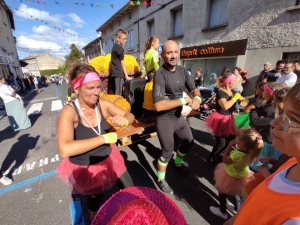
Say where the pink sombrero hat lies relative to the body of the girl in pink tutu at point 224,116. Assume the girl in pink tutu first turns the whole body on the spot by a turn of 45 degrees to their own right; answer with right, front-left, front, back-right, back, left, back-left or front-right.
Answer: front-right

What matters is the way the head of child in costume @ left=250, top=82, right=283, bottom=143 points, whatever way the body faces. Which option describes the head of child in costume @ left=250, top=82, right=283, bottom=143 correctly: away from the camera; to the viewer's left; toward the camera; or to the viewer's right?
to the viewer's left

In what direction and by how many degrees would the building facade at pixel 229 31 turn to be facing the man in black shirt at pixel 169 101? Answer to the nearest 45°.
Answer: approximately 45° to its left

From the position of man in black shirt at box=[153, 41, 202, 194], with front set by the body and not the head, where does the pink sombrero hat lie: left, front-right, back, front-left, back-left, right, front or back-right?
front-right

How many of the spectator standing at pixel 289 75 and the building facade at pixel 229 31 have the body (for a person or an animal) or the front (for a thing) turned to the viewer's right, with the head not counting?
0

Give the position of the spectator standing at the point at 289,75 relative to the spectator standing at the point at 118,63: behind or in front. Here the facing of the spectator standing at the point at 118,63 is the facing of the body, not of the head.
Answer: in front

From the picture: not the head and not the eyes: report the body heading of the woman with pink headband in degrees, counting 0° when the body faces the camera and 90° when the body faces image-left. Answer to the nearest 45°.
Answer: approximately 315°

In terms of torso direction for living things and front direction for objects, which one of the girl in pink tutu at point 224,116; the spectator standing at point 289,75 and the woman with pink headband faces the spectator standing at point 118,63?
the spectator standing at point 289,75

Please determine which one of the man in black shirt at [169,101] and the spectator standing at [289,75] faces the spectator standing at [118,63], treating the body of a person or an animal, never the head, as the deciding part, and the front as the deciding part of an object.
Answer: the spectator standing at [289,75]

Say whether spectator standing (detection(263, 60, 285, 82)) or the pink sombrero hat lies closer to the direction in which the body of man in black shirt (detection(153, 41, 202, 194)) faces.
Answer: the pink sombrero hat

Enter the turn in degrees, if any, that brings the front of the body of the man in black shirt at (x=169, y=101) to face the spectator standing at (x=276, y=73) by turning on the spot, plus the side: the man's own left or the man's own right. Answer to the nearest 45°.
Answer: approximately 90° to the man's own left

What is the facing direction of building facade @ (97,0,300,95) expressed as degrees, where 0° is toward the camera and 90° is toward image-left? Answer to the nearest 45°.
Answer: approximately 45°
